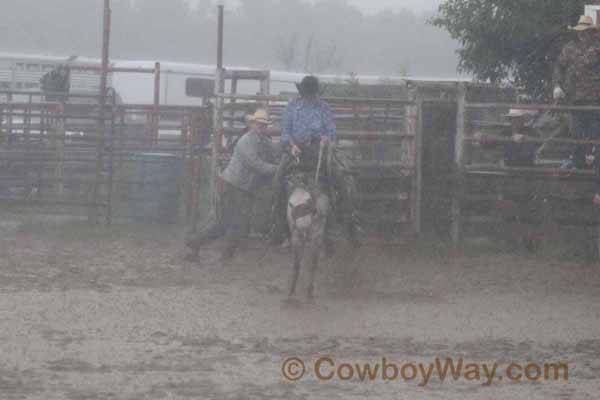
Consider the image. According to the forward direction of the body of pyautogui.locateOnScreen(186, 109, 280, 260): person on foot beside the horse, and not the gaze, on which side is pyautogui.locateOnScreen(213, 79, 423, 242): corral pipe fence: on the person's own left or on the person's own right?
on the person's own left

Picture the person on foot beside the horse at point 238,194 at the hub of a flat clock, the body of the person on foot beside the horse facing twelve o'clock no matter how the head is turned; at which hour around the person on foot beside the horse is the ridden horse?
The ridden horse is roughly at 1 o'clock from the person on foot beside the horse.

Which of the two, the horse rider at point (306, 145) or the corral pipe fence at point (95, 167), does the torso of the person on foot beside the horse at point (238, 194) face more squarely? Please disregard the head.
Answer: the horse rider

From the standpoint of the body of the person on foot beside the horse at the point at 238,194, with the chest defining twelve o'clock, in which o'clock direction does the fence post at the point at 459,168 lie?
The fence post is roughly at 10 o'clock from the person on foot beside the horse.

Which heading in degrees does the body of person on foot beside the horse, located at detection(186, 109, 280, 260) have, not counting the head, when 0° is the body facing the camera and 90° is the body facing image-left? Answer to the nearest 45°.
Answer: approximately 315°

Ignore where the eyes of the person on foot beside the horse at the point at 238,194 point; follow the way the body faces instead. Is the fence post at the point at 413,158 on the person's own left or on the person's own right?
on the person's own left

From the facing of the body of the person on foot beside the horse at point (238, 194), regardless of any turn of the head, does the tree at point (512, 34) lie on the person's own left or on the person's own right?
on the person's own left
